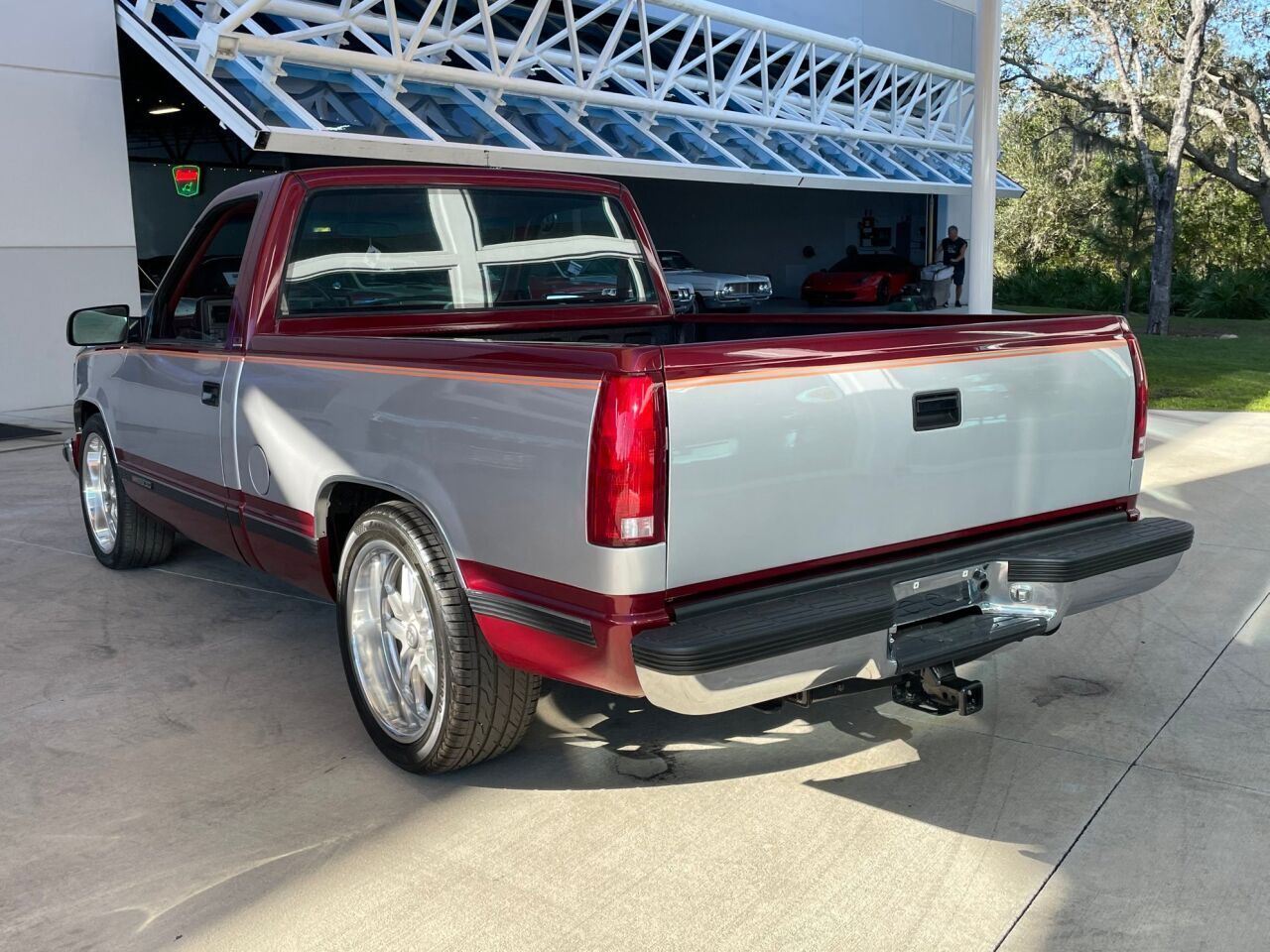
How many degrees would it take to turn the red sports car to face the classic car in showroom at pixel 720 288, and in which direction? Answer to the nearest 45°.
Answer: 0° — it already faces it

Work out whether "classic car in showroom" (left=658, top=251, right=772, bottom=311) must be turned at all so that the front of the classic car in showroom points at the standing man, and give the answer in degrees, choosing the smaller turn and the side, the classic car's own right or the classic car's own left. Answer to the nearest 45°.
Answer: approximately 45° to the classic car's own left

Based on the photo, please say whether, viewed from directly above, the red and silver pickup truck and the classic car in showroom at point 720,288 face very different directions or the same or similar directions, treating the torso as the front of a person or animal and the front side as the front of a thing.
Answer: very different directions

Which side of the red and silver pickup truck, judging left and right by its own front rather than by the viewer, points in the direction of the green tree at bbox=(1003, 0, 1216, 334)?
right

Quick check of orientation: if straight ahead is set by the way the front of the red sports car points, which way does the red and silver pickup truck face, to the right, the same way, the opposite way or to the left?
to the right

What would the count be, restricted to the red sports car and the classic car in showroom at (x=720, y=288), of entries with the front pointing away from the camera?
0

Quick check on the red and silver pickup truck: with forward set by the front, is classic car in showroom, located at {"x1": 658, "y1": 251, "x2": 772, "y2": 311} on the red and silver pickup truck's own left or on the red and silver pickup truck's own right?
on the red and silver pickup truck's own right

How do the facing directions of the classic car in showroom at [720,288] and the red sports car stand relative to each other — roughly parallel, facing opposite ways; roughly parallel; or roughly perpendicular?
roughly perpendicular

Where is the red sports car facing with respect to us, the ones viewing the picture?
facing the viewer and to the left of the viewer

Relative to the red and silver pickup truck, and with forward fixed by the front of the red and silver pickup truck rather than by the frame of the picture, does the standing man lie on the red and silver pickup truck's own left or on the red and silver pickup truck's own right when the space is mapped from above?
on the red and silver pickup truck's own right

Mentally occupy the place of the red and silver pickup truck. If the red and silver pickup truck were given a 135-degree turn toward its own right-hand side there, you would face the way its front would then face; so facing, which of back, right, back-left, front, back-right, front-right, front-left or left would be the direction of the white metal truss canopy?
left

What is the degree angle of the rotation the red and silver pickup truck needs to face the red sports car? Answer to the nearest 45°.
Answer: approximately 45° to its right

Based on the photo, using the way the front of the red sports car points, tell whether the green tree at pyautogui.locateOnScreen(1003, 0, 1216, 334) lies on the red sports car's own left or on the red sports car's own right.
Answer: on the red sports car's own left

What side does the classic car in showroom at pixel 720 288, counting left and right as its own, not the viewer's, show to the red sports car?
left

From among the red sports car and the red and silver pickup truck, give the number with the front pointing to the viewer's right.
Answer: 0
